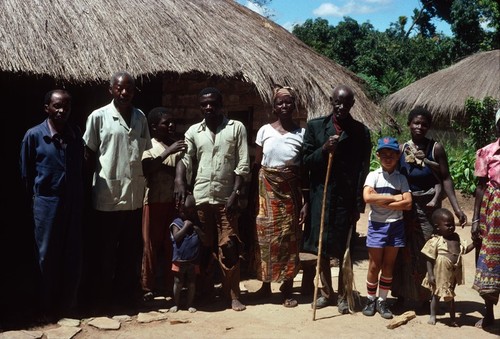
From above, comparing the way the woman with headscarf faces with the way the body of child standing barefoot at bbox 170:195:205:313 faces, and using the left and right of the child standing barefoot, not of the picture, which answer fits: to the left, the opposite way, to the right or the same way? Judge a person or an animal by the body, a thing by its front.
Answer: the same way

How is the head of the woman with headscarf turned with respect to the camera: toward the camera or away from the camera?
toward the camera

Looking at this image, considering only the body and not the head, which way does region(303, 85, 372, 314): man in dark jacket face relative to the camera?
toward the camera

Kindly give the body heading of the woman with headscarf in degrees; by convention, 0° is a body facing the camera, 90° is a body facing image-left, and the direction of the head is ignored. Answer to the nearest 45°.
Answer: approximately 0°

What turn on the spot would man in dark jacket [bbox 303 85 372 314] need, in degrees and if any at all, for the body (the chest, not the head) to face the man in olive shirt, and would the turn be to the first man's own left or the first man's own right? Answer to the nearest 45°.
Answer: approximately 90° to the first man's own right

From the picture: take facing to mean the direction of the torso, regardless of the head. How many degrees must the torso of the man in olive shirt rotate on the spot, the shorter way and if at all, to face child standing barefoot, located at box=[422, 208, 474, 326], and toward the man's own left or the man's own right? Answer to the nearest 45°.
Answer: approximately 90° to the man's own left

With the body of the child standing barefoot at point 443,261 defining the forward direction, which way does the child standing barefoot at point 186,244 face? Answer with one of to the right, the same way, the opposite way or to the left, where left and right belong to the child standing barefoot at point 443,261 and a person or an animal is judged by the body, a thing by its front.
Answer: the same way

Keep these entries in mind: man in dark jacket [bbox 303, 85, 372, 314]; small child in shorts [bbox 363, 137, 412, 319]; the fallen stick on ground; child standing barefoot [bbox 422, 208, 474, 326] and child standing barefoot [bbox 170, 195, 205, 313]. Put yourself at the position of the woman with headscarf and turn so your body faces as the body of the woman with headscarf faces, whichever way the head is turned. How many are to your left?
4

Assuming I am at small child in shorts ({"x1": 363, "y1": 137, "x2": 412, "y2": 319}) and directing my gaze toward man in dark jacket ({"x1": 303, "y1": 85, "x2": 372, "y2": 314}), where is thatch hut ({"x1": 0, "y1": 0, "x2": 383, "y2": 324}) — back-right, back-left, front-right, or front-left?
front-right

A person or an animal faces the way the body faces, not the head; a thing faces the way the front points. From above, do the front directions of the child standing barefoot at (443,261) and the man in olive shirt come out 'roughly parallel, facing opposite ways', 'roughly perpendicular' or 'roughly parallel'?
roughly parallel

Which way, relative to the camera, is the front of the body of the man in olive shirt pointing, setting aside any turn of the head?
toward the camera

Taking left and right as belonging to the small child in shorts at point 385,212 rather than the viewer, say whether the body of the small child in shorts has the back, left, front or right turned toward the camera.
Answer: front

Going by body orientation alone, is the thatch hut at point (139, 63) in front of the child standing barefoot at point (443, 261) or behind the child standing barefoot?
behind

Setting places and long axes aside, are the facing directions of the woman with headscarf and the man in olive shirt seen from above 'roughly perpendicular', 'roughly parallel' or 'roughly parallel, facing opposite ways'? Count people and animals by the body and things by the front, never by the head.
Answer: roughly parallel

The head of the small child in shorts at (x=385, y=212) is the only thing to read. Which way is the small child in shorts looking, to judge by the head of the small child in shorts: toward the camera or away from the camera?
toward the camera
